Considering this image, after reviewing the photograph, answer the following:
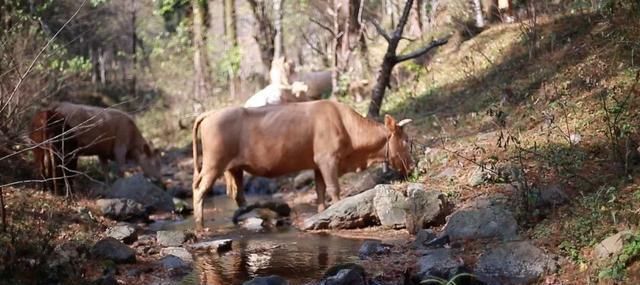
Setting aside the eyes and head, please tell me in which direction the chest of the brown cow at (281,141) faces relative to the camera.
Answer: to the viewer's right

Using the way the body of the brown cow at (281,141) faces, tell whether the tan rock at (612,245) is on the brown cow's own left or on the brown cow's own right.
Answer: on the brown cow's own right

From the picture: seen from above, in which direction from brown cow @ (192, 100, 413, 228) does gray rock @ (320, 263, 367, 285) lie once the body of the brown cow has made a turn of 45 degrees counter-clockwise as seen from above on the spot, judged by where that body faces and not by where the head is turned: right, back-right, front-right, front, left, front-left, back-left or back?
back-right

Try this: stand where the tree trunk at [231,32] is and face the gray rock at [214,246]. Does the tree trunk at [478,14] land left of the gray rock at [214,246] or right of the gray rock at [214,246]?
left

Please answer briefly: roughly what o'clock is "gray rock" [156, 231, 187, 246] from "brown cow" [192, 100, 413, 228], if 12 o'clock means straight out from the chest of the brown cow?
The gray rock is roughly at 4 o'clock from the brown cow.

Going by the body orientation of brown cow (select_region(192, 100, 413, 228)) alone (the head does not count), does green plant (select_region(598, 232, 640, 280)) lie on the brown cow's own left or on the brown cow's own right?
on the brown cow's own right

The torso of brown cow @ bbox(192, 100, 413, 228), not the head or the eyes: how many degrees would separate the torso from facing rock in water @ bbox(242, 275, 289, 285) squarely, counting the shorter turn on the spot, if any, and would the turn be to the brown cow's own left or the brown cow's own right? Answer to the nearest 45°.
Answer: approximately 90° to the brown cow's own right

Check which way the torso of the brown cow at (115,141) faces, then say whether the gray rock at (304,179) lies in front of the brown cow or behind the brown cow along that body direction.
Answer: in front

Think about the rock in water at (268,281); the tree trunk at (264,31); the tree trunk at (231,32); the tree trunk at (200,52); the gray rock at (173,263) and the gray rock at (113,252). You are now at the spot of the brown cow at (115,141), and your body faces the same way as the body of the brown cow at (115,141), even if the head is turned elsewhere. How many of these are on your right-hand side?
3

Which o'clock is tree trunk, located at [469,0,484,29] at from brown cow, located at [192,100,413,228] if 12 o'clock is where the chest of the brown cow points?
The tree trunk is roughly at 10 o'clock from the brown cow.

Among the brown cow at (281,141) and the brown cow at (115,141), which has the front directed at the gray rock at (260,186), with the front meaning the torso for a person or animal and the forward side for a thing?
the brown cow at (115,141)

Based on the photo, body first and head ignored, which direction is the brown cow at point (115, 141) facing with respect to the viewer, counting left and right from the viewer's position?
facing to the right of the viewer

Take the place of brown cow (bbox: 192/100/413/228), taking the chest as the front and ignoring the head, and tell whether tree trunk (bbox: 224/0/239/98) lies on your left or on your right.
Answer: on your left

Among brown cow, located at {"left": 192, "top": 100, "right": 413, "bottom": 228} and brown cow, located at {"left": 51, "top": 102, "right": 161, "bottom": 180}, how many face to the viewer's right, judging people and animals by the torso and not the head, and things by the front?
2

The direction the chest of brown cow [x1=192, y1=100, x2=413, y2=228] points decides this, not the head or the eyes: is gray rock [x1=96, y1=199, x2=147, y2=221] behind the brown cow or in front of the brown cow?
behind

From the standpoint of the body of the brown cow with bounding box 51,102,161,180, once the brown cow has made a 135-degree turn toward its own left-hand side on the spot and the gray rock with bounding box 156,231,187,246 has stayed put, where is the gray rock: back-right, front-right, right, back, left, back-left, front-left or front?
back-left

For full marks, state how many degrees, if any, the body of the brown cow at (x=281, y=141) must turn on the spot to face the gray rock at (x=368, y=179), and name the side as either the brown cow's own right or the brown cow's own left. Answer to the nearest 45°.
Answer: approximately 45° to the brown cow's own left

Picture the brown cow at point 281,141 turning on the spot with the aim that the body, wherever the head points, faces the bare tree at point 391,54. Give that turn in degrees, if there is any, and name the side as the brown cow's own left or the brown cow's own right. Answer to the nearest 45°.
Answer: approximately 45° to the brown cow's own left
